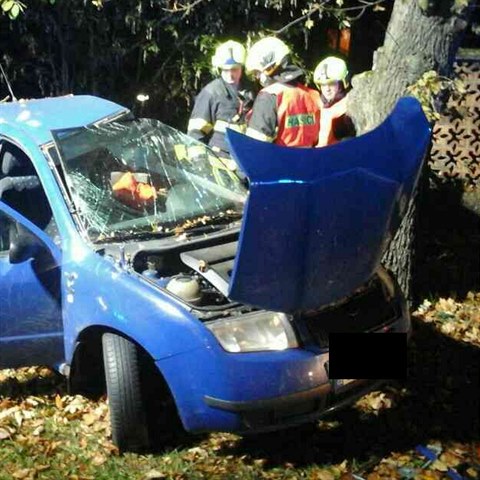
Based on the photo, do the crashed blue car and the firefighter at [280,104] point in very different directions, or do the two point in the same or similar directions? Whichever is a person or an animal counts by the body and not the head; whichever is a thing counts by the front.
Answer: very different directions

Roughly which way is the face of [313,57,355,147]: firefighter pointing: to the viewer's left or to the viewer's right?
to the viewer's left

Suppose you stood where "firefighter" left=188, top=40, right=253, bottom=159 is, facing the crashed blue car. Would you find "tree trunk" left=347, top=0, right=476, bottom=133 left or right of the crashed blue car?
left

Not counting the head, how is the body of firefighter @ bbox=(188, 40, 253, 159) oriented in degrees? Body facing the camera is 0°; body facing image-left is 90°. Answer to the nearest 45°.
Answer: approximately 315°

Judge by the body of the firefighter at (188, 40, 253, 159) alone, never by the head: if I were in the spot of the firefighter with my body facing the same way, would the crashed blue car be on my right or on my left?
on my right
